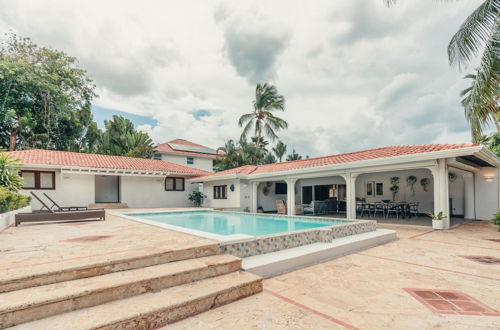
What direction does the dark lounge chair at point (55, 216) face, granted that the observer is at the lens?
facing to the right of the viewer

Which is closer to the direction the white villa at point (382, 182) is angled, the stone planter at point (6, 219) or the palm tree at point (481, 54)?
the stone planter

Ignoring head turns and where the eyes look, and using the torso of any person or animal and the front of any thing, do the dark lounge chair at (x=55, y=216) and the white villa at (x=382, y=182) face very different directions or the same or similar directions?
very different directions

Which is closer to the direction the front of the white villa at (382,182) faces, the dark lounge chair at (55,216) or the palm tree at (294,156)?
the dark lounge chair

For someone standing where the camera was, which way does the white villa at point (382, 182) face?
facing the viewer and to the left of the viewer

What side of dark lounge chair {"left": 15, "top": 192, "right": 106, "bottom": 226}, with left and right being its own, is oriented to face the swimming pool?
front

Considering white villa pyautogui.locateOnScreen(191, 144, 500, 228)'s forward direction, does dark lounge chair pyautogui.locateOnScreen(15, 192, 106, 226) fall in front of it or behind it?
in front

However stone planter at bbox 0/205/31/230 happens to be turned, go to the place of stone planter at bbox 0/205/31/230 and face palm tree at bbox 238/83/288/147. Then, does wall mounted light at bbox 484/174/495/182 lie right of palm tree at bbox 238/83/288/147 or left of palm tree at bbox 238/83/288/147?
right

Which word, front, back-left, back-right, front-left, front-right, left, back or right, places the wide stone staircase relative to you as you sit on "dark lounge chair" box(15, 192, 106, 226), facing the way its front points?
right
